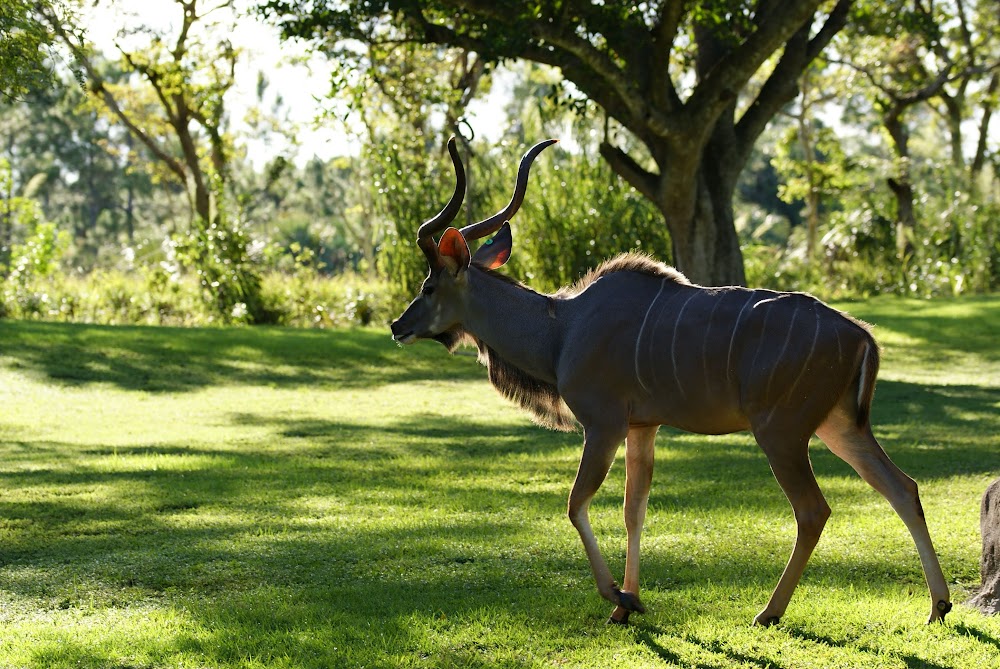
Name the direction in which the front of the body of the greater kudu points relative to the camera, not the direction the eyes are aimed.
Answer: to the viewer's left

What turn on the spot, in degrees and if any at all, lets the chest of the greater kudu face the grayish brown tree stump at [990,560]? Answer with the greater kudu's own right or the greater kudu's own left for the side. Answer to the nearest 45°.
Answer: approximately 180°

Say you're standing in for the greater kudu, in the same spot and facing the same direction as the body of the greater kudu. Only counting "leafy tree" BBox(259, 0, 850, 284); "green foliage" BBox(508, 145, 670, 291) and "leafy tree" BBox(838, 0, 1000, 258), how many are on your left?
0

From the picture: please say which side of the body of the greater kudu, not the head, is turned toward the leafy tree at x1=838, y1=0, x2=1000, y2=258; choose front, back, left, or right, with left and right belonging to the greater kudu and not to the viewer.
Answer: right

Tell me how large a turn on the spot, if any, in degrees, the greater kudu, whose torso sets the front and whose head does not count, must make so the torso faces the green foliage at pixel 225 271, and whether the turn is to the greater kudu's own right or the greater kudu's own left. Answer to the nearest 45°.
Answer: approximately 45° to the greater kudu's own right

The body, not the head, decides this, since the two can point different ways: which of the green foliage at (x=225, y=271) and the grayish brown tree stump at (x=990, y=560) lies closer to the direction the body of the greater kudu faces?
the green foliage

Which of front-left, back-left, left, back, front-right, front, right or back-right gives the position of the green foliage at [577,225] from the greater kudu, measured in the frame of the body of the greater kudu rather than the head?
right

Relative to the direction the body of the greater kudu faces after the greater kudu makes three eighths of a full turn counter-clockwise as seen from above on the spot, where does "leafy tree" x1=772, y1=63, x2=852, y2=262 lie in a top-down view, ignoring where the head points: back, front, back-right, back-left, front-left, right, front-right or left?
back-left
